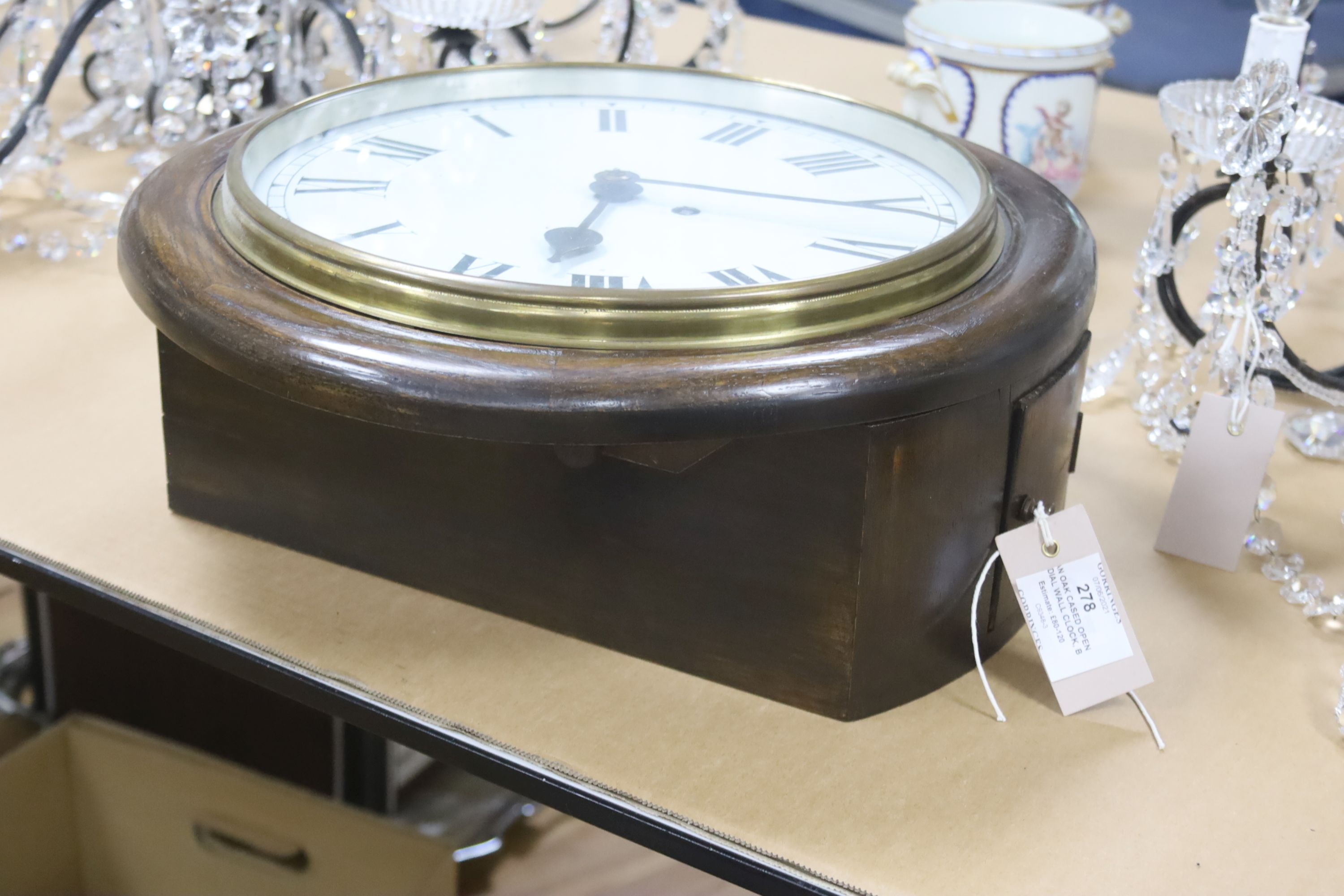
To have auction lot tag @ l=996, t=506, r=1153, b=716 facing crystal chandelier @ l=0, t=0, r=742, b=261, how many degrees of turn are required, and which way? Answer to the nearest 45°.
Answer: approximately 135° to its right

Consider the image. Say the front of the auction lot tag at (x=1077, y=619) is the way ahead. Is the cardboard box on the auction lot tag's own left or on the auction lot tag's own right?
on the auction lot tag's own right

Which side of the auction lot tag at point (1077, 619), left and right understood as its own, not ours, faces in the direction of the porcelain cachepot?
back

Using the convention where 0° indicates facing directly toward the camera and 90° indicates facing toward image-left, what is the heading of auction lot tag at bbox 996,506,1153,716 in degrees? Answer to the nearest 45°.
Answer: approximately 0°
